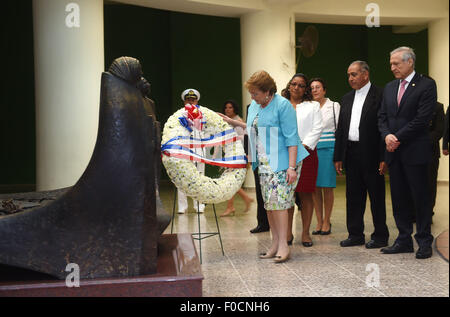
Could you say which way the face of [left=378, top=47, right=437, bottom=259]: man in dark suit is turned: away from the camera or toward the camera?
toward the camera

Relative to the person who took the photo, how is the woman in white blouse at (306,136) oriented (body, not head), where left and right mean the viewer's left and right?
facing the viewer and to the left of the viewer

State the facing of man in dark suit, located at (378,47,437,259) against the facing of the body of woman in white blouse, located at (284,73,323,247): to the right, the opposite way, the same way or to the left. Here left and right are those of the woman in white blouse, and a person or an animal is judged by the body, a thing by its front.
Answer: the same way

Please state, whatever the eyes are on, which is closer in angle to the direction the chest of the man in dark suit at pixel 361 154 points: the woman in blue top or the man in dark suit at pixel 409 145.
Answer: the woman in blue top

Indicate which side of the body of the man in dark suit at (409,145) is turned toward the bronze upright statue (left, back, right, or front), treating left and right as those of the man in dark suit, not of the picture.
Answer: front

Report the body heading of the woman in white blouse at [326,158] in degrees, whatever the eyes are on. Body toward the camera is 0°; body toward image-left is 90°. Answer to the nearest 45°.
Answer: approximately 45°

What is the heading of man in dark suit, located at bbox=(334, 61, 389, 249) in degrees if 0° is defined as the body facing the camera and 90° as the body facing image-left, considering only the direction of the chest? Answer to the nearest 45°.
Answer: approximately 45°

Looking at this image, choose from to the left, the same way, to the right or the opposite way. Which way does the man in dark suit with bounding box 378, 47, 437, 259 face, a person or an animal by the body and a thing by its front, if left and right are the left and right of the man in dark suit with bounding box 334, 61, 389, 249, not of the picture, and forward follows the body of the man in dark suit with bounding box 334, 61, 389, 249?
the same way

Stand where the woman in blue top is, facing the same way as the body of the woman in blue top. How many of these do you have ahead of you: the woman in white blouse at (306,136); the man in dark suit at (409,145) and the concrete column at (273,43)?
0

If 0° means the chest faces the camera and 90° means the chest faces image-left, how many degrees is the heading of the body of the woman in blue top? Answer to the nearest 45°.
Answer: approximately 45°

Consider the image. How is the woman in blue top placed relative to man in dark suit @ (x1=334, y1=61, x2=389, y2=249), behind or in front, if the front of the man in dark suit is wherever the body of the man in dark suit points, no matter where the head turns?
in front

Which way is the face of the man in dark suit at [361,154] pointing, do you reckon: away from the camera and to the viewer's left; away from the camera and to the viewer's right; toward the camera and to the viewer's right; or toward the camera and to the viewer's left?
toward the camera and to the viewer's left

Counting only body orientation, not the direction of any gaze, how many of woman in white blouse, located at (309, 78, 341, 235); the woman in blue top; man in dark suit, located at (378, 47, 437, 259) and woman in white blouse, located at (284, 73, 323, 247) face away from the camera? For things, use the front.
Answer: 0

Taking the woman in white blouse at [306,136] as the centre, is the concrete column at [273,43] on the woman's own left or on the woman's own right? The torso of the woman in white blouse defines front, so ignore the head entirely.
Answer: on the woman's own right

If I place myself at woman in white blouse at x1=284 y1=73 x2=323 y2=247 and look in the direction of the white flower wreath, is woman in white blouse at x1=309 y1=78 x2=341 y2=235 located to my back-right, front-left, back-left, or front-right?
back-right

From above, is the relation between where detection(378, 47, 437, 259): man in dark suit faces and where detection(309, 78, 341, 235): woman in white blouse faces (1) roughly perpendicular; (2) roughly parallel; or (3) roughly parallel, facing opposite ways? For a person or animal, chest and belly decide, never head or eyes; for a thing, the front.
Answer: roughly parallel
